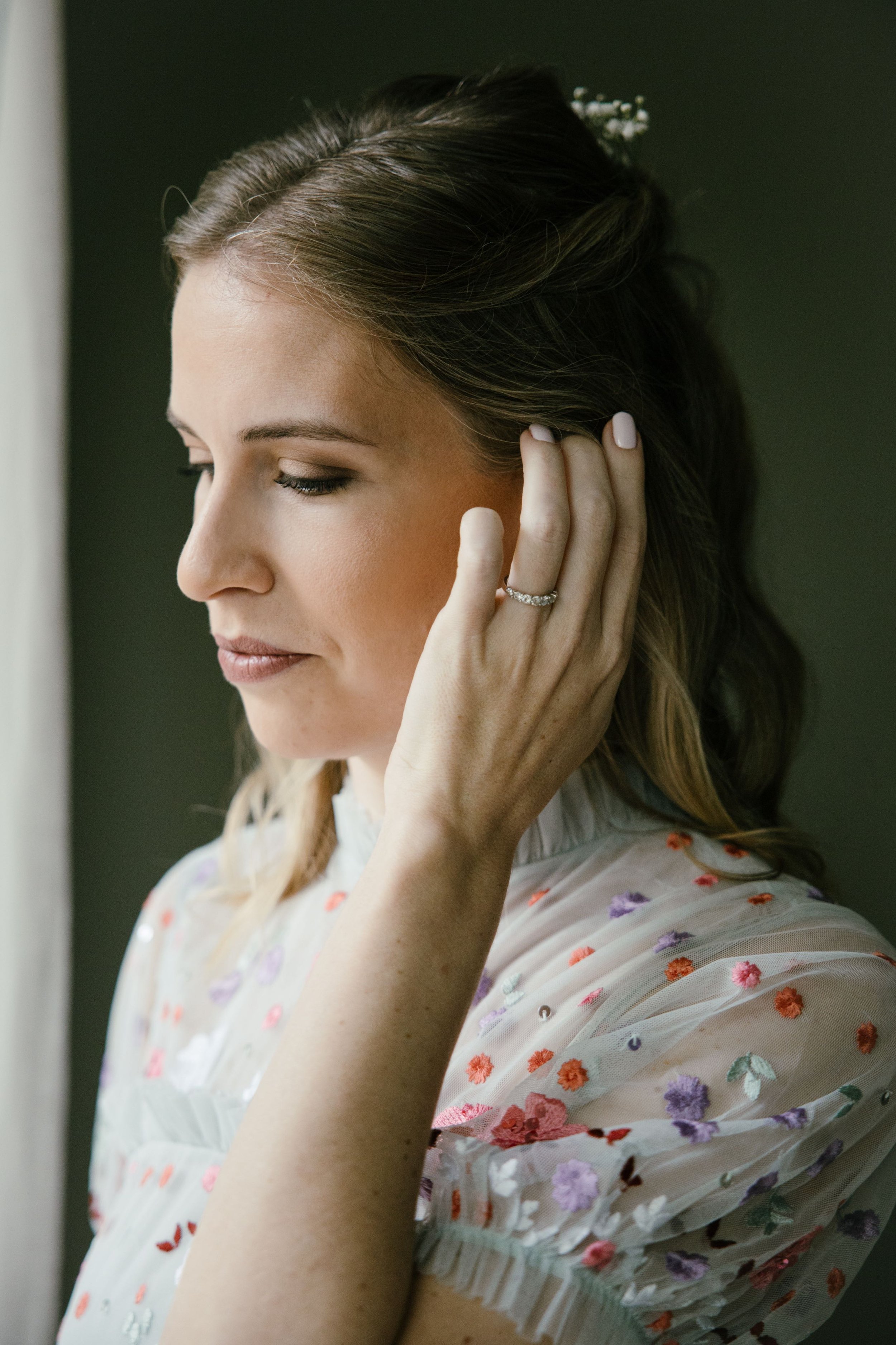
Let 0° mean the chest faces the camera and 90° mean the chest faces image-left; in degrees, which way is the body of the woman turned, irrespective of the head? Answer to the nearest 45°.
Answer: approximately 45°

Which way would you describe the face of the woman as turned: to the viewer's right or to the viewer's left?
to the viewer's left
